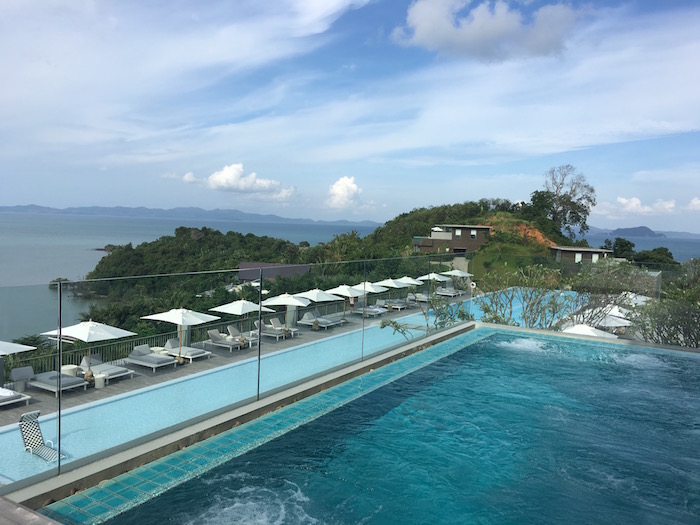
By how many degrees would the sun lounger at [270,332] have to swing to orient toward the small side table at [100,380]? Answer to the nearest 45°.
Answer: approximately 90° to its right

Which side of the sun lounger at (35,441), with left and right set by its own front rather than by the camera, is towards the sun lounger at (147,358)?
left

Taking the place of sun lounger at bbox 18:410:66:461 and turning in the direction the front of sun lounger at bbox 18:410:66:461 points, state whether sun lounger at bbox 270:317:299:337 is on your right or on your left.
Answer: on your left

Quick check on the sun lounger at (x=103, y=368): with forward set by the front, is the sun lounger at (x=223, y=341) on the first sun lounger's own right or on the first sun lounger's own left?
on the first sun lounger's own left

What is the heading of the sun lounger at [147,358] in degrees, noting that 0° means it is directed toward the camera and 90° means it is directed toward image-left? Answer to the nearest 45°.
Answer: approximately 315°

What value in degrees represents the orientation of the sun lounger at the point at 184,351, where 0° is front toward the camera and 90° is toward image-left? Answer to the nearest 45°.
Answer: approximately 315°

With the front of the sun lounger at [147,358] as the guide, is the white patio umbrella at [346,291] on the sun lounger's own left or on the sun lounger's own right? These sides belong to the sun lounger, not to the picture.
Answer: on the sun lounger's own left

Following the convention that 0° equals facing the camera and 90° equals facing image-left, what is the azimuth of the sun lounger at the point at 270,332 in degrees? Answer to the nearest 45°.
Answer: approximately 315°

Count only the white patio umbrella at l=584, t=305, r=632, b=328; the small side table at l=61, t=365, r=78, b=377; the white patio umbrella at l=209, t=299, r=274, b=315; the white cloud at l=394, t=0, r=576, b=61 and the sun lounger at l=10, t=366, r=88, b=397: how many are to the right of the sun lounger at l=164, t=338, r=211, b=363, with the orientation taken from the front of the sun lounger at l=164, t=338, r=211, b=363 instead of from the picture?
2

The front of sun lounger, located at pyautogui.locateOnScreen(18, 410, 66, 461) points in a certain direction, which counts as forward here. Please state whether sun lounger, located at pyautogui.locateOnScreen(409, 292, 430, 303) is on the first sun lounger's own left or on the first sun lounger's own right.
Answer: on the first sun lounger's own left
